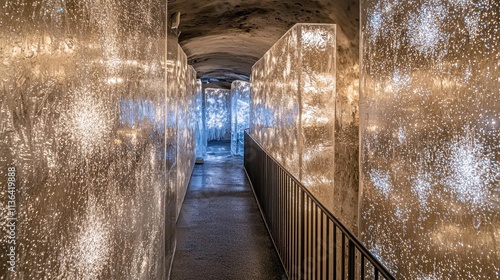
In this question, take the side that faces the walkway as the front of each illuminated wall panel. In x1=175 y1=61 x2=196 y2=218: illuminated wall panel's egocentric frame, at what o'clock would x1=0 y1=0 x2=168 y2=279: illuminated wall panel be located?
x1=0 y1=0 x2=168 y2=279: illuminated wall panel is roughly at 3 o'clock from x1=175 y1=61 x2=196 y2=218: illuminated wall panel.

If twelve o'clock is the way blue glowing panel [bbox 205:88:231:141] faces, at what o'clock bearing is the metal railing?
The metal railing is roughly at 12 o'clock from the blue glowing panel.

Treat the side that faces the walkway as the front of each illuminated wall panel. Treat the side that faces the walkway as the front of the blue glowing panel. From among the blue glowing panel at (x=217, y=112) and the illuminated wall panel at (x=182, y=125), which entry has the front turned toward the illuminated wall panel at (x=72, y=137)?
the blue glowing panel

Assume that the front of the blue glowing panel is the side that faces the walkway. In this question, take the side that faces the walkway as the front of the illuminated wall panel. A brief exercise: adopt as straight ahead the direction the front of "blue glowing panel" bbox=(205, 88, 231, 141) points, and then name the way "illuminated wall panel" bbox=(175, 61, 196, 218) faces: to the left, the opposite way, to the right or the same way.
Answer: to the left

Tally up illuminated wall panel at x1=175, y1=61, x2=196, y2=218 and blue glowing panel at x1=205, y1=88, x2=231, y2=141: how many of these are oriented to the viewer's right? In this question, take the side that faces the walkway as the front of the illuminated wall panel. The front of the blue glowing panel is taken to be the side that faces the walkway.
1

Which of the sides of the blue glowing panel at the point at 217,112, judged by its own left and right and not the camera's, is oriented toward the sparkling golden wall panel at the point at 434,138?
front

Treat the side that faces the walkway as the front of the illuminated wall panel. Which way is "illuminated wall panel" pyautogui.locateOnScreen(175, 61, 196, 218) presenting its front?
to the viewer's right

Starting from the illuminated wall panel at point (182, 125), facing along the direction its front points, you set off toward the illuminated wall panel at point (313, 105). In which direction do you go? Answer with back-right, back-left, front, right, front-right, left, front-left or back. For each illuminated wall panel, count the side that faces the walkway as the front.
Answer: front-right

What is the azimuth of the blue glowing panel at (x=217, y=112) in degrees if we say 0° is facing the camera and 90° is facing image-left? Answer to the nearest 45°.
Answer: approximately 0°

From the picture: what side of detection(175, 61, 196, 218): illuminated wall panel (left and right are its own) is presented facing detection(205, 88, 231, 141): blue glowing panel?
left

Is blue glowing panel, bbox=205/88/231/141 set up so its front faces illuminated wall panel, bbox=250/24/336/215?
yes

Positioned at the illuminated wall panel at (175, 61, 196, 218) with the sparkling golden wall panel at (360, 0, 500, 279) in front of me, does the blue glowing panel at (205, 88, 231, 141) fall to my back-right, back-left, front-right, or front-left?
back-left

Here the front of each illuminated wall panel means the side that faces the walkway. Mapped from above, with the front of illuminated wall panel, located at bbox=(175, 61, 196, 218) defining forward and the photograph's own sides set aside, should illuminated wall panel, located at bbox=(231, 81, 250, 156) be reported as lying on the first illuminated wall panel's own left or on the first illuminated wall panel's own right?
on the first illuminated wall panel's own left

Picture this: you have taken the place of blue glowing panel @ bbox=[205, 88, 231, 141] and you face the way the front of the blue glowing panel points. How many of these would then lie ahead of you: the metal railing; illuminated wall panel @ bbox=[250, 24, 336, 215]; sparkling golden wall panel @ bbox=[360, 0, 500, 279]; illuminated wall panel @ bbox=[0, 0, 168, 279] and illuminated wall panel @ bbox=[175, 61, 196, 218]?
5
